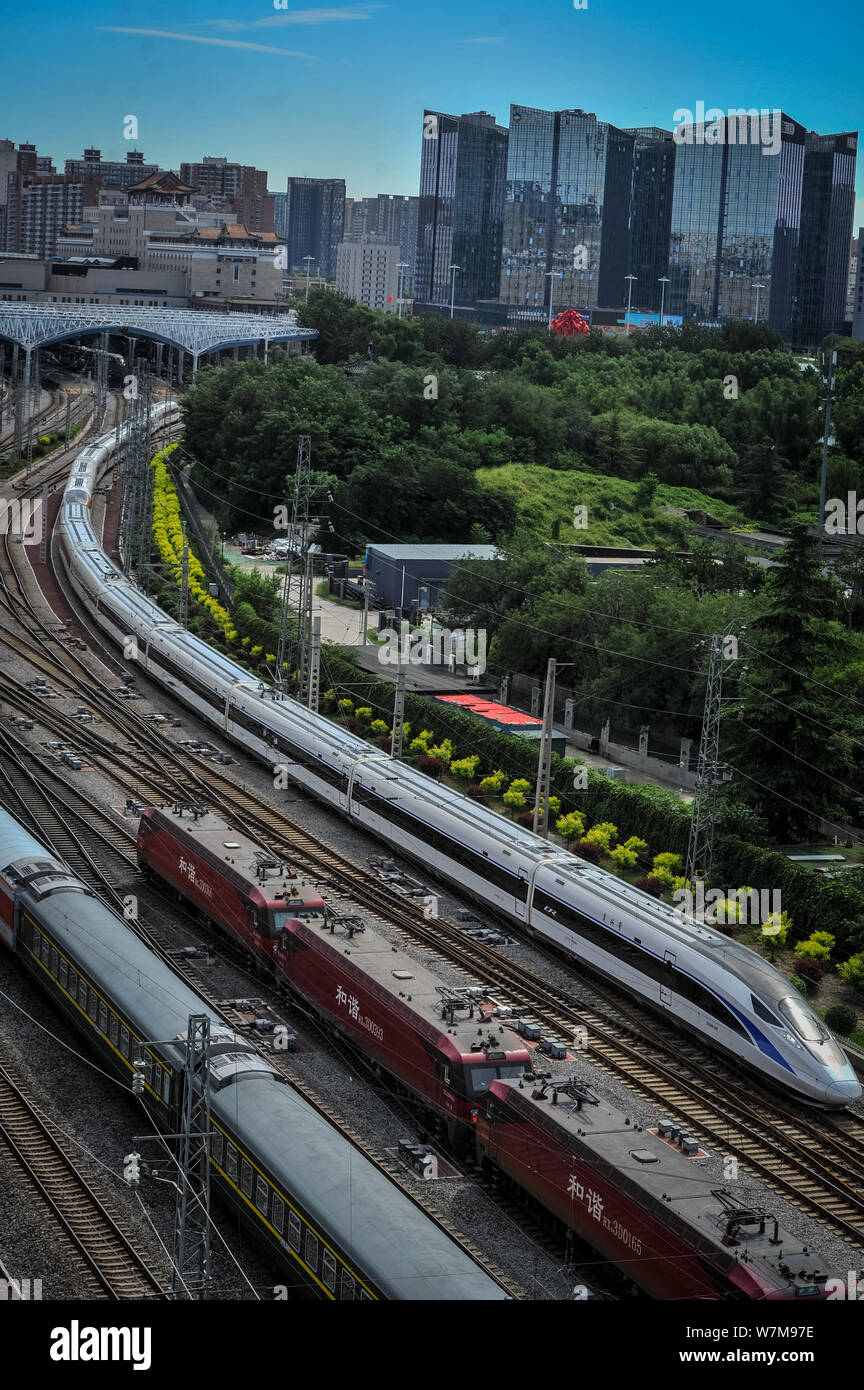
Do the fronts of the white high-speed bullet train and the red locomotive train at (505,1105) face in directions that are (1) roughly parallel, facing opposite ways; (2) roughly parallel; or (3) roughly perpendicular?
roughly parallel

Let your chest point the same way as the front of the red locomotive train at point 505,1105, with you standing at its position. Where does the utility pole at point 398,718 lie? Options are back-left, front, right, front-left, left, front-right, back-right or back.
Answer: back-left

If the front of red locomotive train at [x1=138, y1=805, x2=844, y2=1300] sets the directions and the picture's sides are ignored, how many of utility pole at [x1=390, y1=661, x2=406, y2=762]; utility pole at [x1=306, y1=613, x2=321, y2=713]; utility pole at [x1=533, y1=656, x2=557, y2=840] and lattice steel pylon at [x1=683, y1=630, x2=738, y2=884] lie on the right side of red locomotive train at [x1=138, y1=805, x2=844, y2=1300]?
0

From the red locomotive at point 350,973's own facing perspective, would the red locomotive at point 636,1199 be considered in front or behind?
in front

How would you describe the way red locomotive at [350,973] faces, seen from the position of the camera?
facing the viewer and to the right of the viewer

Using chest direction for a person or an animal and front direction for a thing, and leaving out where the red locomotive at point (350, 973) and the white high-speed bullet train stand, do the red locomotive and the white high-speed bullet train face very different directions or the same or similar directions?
same or similar directions

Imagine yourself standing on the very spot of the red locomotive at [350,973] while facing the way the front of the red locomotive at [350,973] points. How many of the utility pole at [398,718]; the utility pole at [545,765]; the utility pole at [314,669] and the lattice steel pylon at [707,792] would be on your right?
0

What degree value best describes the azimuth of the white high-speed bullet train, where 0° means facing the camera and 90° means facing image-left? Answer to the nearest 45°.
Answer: approximately 315°

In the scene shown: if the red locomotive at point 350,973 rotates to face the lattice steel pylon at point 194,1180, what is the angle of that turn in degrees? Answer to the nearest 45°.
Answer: approximately 45° to its right
